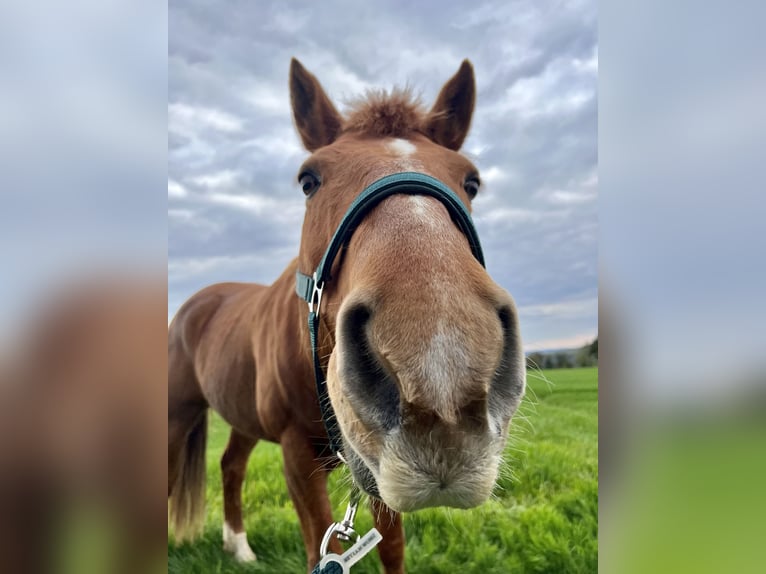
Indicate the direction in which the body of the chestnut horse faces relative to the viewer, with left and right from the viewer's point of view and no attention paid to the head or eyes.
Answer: facing the viewer and to the right of the viewer
